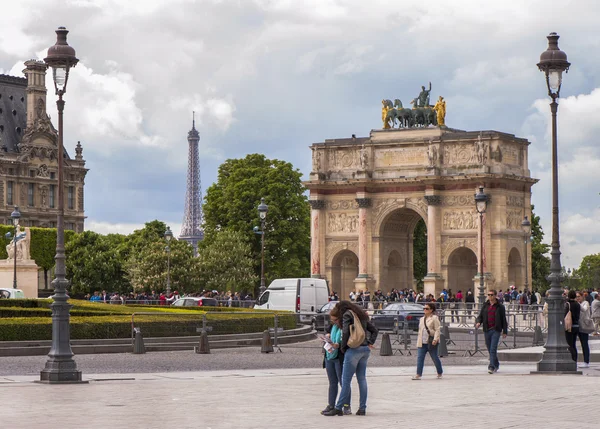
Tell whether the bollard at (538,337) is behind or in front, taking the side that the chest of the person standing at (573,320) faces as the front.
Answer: in front

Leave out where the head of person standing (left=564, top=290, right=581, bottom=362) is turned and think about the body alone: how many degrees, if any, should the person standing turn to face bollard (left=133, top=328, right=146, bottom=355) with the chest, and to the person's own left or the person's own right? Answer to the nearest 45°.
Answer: approximately 90° to the person's own left

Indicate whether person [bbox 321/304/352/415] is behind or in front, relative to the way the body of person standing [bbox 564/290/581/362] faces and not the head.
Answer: behind

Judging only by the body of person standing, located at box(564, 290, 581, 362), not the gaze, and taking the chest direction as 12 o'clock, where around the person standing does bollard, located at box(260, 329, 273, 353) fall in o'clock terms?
The bollard is roughly at 10 o'clock from the person standing.

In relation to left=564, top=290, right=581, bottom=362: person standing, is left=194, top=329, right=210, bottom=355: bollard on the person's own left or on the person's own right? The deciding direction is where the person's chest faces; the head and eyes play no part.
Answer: on the person's own left

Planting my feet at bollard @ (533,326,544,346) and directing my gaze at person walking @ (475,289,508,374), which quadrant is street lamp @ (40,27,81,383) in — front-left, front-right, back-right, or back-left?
front-right

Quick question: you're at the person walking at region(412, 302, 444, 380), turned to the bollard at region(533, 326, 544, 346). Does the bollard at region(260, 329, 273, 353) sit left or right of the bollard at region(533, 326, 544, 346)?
left
